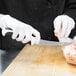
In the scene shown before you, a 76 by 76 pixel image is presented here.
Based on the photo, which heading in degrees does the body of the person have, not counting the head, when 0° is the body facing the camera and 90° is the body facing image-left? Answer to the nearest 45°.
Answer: approximately 0°
